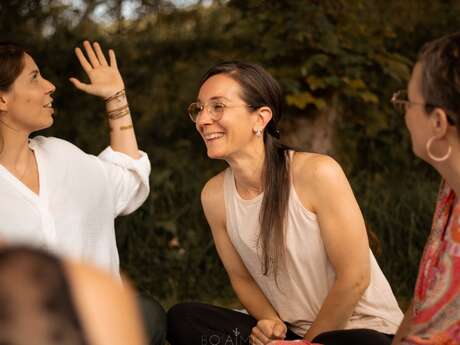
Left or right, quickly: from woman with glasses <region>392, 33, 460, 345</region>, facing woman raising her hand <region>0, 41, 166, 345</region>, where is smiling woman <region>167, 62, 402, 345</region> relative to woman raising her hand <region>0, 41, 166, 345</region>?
right

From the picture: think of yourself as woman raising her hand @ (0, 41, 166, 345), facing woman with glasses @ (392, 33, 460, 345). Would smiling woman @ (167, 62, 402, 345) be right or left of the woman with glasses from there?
left

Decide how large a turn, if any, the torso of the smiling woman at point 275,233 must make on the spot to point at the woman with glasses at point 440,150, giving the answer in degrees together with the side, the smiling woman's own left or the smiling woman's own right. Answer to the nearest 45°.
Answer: approximately 90° to the smiling woman's own left

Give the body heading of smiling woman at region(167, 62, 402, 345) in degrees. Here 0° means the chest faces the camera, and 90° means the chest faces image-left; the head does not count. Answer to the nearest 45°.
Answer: approximately 45°

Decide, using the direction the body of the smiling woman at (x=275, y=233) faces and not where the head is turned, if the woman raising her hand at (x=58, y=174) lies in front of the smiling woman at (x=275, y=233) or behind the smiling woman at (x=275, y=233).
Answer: in front

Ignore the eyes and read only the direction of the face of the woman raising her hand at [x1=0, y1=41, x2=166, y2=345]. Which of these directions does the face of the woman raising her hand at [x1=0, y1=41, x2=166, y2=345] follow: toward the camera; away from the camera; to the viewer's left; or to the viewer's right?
to the viewer's right
